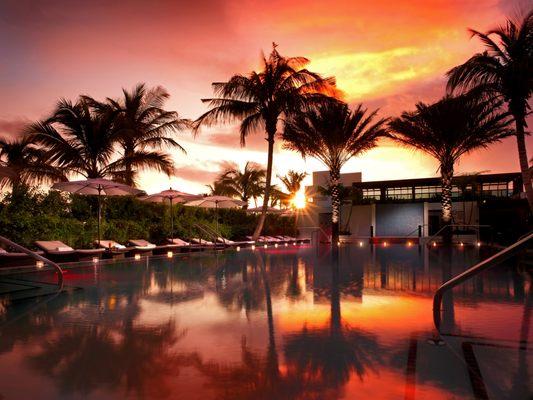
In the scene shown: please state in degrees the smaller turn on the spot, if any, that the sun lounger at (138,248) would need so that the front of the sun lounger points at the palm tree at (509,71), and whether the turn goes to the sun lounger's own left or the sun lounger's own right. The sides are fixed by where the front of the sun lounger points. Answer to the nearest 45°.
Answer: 0° — it already faces it

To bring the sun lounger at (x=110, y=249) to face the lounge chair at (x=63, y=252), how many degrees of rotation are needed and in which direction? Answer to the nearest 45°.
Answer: approximately 135° to its right

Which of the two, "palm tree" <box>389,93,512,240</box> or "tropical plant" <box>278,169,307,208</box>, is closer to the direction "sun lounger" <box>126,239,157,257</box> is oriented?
the palm tree

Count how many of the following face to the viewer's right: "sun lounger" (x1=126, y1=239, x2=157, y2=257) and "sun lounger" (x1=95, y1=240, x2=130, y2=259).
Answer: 2

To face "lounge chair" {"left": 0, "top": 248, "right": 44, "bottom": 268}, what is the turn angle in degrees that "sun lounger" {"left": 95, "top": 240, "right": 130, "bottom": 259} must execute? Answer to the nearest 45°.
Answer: approximately 135° to its right

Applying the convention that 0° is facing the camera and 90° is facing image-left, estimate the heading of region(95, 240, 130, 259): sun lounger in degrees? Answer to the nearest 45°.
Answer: approximately 270°

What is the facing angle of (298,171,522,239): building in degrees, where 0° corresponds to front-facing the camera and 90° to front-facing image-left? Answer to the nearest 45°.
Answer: approximately 0°

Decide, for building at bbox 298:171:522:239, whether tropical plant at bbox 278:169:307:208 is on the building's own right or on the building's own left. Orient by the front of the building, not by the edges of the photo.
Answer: on the building's own right

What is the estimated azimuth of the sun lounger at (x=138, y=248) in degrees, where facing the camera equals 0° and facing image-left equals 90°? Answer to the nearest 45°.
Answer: approximately 270°

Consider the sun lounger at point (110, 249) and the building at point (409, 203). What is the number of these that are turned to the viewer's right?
1

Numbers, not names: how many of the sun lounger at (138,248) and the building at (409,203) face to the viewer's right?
1
